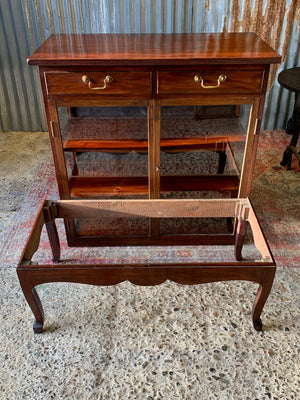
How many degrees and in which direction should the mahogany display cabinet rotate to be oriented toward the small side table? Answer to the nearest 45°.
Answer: approximately 135° to its left

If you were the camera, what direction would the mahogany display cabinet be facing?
facing the viewer
